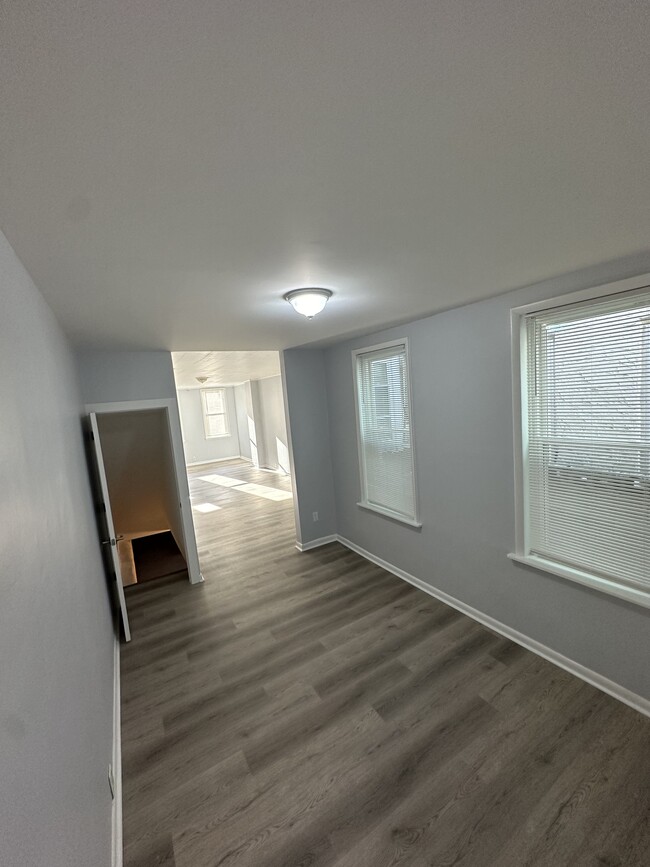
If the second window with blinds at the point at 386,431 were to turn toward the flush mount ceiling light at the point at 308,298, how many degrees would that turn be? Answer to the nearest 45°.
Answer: approximately 45° to its left

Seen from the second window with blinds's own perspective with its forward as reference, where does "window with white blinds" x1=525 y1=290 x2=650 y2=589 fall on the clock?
The window with white blinds is roughly at 9 o'clock from the second window with blinds.

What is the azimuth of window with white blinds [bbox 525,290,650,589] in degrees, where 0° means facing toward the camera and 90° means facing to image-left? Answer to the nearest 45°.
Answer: approximately 45°

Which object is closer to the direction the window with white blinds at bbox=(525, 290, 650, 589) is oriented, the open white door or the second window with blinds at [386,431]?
the open white door

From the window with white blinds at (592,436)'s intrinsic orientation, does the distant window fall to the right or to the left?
on its right

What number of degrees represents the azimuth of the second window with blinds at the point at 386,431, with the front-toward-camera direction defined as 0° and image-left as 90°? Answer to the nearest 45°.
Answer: approximately 45°

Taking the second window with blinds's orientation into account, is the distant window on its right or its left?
on its right
